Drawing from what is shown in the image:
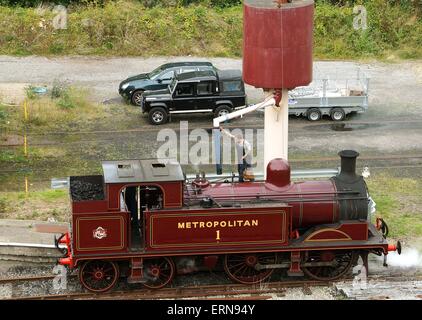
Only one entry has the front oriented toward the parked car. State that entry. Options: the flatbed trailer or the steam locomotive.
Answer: the flatbed trailer

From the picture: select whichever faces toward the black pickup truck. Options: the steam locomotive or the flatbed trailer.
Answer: the flatbed trailer

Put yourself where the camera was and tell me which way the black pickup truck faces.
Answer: facing to the left of the viewer

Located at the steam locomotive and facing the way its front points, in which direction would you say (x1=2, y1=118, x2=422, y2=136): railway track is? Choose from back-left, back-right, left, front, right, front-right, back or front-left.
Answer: left

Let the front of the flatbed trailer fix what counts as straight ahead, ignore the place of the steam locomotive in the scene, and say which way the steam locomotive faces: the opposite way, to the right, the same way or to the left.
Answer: the opposite way

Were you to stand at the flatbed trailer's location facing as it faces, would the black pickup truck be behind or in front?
in front

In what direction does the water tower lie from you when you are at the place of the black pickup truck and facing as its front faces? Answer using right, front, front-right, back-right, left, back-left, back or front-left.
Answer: left

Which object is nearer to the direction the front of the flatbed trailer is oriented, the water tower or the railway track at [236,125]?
the railway track

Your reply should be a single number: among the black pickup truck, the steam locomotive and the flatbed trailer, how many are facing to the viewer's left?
2

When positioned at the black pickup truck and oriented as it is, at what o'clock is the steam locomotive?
The steam locomotive is roughly at 9 o'clock from the black pickup truck.

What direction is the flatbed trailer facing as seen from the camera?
to the viewer's left

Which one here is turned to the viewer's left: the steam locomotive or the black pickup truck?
the black pickup truck

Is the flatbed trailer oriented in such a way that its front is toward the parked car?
yes

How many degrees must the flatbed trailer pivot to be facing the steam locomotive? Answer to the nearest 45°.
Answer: approximately 90° to its left

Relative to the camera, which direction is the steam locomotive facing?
to the viewer's right

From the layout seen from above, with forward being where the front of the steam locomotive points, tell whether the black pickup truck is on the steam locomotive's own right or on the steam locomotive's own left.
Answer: on the steam locomotive's own left
